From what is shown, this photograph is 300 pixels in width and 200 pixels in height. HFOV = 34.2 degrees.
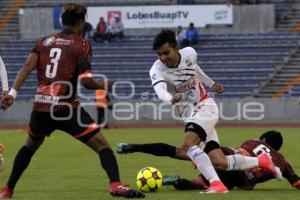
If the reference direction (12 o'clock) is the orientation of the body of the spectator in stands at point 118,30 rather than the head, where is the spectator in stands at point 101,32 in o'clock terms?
the spectator in stands at point 101,32 is roughly at 3 o'clock from the spectator in stands at point 118,30.

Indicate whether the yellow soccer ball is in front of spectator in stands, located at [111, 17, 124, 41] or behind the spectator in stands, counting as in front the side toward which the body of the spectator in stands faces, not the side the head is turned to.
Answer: in front

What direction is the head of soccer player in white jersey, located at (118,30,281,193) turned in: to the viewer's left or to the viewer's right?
to the viewer's left

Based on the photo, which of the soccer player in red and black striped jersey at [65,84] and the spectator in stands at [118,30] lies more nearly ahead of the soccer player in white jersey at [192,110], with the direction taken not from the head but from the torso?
the soccer player in red and black striped jersey

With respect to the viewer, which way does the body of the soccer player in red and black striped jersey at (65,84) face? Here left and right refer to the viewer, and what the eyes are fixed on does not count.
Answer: facing away from the viewer and to the right of the viewer

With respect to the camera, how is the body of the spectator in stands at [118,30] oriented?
toward the camera

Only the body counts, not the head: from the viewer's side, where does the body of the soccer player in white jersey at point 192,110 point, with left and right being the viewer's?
facing the viewer and to the left of the viewer

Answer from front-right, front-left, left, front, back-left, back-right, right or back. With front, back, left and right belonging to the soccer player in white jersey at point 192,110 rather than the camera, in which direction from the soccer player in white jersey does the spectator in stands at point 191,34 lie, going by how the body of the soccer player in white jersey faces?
back-right

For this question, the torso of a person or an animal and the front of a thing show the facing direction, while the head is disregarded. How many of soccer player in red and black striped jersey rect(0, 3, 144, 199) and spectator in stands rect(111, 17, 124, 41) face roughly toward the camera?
1

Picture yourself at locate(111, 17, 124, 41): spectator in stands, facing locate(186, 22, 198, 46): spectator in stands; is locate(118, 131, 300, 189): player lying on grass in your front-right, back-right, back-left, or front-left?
front-right

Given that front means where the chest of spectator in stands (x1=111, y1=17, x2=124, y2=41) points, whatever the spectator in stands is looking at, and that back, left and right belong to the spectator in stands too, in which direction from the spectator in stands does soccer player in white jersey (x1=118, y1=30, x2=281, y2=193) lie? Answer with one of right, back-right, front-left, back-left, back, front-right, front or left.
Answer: front

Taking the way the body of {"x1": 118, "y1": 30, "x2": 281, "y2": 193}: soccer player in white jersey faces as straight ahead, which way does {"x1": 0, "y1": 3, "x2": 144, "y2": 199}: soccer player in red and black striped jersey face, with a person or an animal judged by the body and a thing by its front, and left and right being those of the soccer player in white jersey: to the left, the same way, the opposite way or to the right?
the opposite way

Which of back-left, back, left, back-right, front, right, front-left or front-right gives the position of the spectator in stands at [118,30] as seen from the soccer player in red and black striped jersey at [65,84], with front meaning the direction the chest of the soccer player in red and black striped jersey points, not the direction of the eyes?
front-left

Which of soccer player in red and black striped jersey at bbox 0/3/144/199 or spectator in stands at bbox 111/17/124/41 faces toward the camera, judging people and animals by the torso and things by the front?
the spectator in stands
